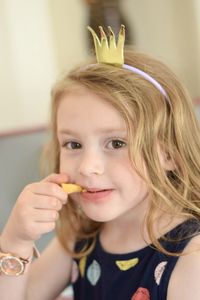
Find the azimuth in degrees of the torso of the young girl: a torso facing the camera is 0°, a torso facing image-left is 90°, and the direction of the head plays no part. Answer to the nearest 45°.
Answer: approximately 45°

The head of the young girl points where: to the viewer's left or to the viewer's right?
to the viewer's left
